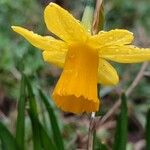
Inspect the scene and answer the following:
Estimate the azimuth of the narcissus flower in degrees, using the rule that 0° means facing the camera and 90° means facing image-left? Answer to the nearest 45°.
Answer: approximately 0°
